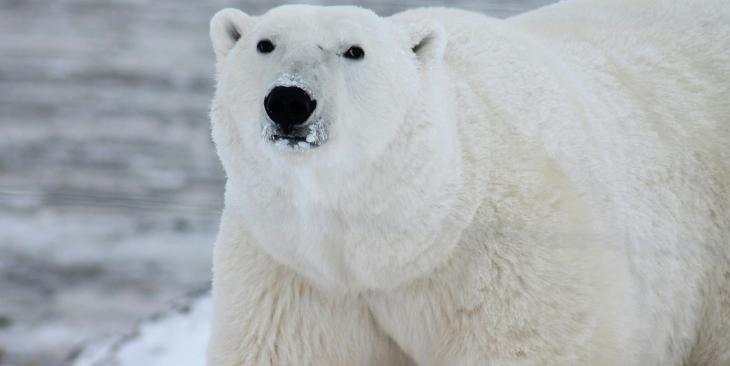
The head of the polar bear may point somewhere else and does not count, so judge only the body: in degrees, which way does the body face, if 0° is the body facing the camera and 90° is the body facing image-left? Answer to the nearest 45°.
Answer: approximately 45°
